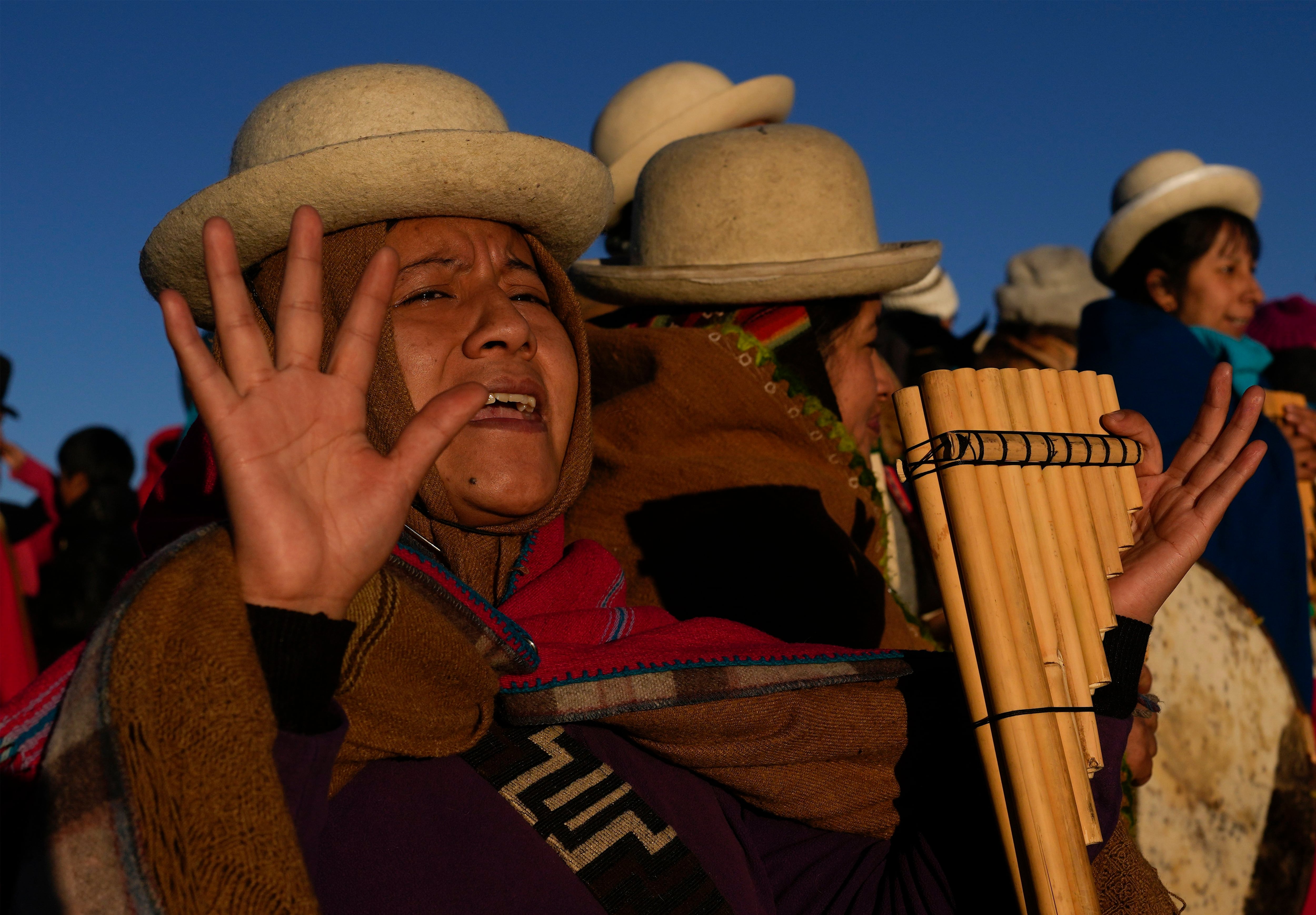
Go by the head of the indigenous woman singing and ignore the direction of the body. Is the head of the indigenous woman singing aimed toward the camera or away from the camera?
toward the camera

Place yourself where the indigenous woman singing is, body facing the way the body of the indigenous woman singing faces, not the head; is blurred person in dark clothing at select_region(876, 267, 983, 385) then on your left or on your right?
on your left

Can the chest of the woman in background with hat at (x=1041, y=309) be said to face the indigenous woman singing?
no

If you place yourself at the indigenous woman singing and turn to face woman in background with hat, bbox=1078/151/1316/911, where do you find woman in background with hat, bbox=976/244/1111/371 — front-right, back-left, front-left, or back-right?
front-left

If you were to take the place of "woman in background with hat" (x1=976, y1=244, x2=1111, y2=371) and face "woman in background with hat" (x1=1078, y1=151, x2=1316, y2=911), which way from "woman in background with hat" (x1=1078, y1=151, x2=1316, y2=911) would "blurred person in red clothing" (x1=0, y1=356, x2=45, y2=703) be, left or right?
right

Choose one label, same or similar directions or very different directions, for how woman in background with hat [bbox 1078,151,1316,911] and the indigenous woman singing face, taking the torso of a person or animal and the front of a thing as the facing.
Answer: same or similar directions

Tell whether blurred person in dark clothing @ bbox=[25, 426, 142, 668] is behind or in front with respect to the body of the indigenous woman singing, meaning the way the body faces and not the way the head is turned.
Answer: behind

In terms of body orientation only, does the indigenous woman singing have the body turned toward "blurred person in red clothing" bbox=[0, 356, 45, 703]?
no

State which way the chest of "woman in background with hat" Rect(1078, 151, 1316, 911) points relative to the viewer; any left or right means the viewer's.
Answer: facing to the right of the viewer

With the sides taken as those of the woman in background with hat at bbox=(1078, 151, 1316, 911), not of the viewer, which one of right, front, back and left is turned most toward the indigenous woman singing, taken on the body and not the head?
right

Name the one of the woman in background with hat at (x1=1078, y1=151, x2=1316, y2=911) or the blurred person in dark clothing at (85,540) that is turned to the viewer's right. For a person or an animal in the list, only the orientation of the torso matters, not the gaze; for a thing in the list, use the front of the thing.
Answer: the woman in background with hat
